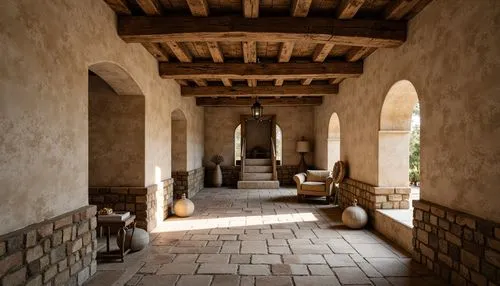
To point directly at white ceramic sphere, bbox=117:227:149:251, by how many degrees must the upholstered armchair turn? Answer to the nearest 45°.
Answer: approximately 45° to its right

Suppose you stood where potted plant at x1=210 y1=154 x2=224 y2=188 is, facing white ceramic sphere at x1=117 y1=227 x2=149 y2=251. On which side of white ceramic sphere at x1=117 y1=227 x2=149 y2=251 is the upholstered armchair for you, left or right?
left

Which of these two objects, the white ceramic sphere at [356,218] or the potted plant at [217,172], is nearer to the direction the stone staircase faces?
the white ceramic sphere

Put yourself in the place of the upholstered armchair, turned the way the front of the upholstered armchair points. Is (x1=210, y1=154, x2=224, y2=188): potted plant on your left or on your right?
on your right

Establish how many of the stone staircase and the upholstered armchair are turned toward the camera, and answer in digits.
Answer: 2

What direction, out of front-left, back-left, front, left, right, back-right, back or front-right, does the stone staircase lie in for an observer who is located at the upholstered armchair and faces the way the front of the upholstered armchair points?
back-right

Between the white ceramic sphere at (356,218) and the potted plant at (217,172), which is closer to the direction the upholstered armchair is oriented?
the white ceramic sphere

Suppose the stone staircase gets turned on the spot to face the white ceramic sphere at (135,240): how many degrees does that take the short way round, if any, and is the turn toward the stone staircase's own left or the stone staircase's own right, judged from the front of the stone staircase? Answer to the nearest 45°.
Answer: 0° — it already faces it

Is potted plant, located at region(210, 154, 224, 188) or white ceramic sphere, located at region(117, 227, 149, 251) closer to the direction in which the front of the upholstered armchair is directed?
the white ceramic sphere

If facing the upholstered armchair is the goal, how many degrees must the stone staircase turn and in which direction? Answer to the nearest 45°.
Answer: approximately 45° to its left

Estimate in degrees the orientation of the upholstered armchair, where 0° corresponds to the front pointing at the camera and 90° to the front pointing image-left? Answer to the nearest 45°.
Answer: approximately 0°

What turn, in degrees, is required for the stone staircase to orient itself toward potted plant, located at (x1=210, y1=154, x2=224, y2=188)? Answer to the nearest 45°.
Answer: approximately 90° to its right
